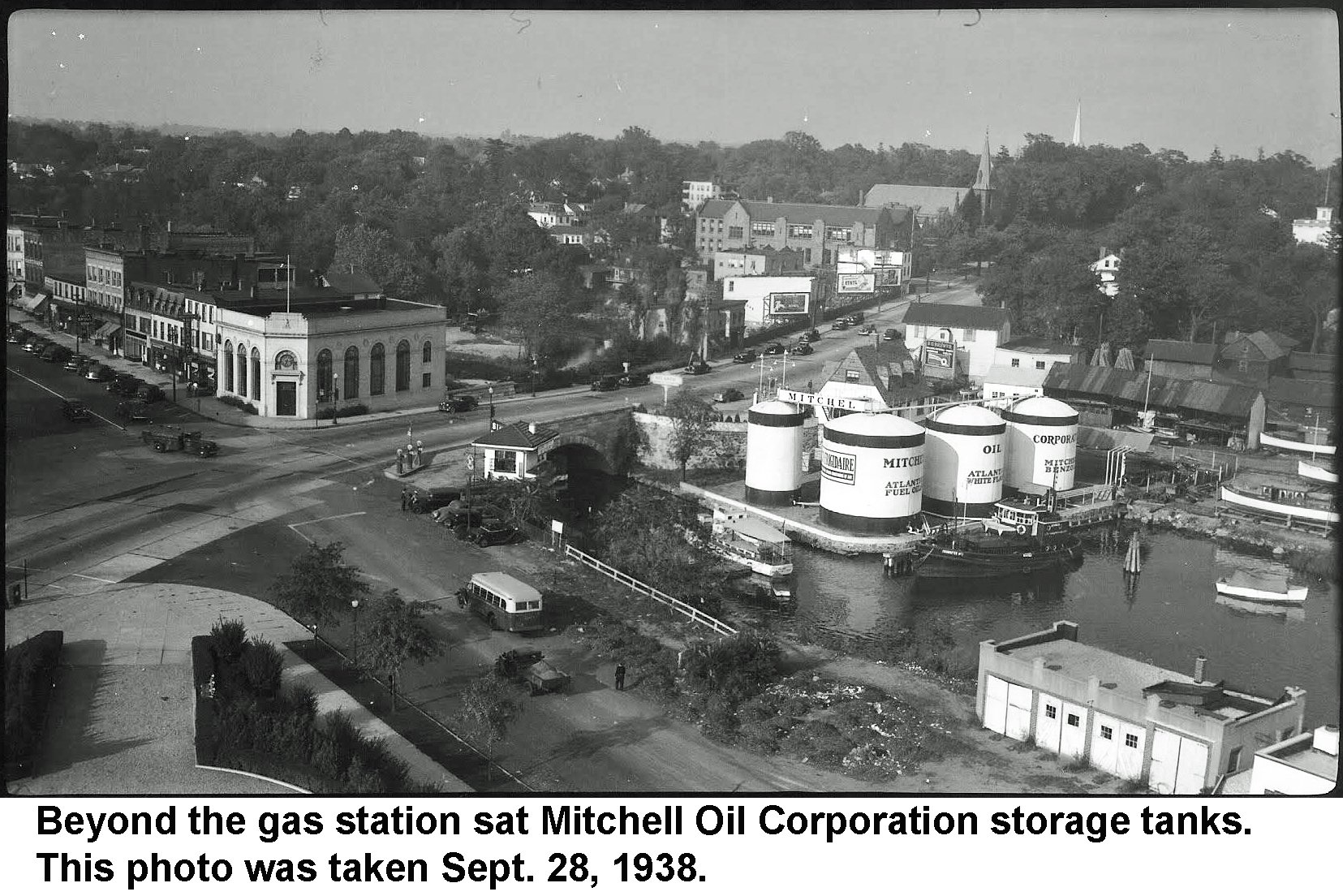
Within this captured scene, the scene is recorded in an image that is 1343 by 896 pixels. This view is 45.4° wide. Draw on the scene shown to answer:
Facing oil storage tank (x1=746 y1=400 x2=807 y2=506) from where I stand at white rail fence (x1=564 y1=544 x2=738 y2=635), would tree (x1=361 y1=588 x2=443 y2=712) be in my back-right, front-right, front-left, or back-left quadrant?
back-left

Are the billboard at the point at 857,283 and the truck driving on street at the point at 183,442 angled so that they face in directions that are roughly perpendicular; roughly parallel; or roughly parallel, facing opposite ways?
roughly perpendicular

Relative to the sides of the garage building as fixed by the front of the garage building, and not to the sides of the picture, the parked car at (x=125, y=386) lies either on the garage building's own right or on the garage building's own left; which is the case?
on the garage building's own right

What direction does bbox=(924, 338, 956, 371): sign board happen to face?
toward the camera

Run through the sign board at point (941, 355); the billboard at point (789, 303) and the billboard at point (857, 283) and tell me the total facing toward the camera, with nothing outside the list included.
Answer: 3

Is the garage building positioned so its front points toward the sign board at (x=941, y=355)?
no

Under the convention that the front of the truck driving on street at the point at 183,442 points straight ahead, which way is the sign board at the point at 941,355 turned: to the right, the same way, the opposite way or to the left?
to the right

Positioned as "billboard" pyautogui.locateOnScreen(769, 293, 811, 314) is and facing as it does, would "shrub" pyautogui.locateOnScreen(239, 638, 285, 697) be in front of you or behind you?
in front

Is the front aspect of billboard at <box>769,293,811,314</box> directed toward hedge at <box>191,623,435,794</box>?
yes

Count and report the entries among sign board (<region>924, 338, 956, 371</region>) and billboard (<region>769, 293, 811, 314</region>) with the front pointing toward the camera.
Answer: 2

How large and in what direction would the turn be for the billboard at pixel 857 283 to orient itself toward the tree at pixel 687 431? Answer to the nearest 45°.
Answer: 0° — it already faces it

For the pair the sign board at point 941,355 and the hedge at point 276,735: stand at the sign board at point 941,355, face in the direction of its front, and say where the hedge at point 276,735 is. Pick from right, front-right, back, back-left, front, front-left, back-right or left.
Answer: front

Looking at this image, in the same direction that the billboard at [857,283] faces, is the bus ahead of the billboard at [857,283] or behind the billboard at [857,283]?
ahead
